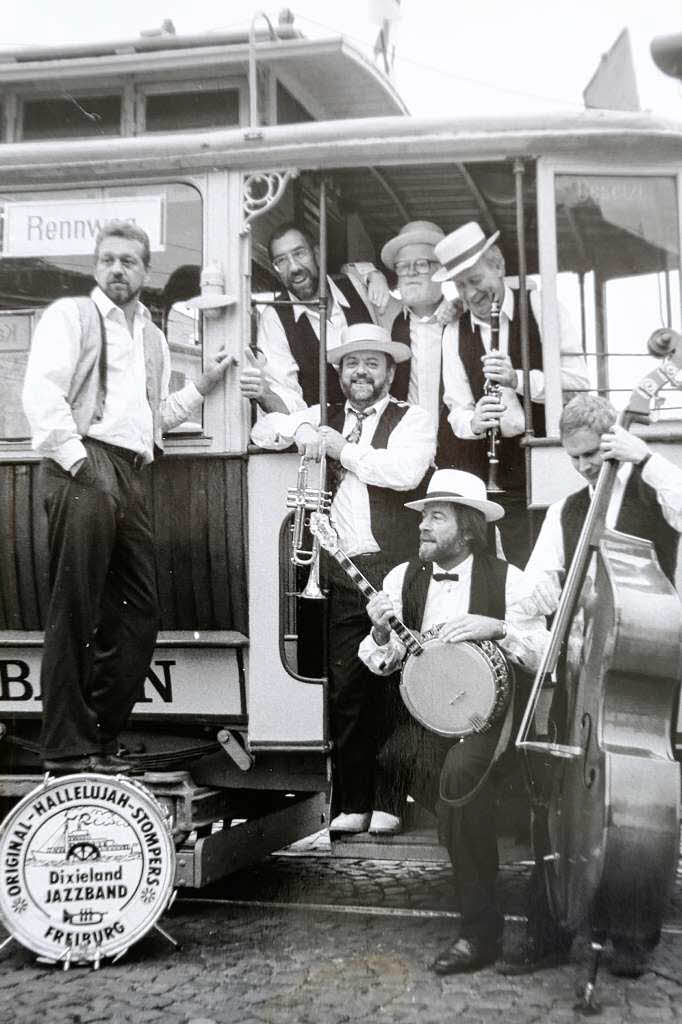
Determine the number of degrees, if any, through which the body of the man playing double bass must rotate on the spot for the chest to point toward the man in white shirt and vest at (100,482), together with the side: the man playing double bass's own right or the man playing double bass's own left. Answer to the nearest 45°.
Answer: approximately 45° to the man playing double bass's own right

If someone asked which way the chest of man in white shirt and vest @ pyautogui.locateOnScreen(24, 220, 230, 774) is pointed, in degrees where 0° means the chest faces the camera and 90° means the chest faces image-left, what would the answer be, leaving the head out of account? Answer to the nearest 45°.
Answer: approximately 315°

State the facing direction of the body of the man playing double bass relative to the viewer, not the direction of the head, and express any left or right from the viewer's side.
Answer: facing the viewer and to the left of the viewer

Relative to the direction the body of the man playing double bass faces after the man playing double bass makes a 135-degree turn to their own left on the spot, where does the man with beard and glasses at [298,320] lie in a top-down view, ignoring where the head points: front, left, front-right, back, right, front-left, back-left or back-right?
back

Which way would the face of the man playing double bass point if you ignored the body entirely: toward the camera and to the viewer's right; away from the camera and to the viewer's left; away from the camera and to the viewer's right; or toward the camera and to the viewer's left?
toward the camera and to the viewer's left

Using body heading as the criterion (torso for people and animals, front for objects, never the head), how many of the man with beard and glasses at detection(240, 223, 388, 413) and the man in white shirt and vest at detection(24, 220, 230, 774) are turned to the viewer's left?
0

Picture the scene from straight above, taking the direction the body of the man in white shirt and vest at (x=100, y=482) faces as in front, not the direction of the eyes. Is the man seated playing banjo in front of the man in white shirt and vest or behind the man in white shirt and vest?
in front

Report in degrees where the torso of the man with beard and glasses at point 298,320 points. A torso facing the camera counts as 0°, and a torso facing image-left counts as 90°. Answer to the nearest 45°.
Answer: approximately 0°
